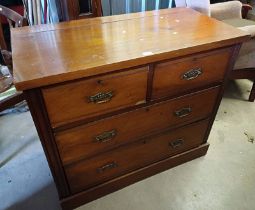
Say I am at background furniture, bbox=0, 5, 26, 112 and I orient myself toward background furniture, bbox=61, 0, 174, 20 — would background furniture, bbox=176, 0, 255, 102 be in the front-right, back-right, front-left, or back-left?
front-right

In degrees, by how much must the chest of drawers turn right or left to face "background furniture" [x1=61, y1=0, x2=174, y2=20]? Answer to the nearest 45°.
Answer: approximately 135° to its left

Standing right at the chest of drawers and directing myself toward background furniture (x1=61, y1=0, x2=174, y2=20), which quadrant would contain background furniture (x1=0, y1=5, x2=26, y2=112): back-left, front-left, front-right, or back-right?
front-left

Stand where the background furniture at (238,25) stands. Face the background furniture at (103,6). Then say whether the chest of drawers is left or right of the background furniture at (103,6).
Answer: left

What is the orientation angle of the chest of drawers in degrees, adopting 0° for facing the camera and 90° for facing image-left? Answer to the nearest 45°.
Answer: approximately 315°

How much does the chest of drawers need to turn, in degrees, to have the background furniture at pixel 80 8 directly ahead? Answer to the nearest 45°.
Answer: approximately 135° to its left

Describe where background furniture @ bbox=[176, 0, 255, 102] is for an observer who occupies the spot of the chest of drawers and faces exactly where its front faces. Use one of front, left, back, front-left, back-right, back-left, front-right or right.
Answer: left
